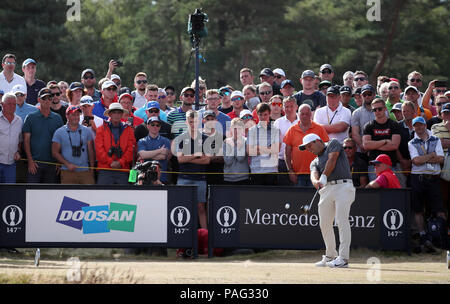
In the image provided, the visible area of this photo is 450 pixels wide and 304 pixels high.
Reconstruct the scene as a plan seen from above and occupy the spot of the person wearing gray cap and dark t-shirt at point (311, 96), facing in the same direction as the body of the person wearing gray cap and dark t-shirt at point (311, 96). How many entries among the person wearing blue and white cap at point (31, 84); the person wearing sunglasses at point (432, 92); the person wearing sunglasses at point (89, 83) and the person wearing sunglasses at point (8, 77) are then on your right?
3

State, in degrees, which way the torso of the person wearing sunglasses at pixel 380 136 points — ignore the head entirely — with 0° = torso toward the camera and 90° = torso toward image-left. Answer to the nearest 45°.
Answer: approximately 0°

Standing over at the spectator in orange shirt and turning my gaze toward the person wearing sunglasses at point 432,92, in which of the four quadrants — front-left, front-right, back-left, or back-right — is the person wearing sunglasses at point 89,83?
back-left

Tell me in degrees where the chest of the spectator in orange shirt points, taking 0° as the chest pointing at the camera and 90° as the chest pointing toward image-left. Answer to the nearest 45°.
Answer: approximately 0°

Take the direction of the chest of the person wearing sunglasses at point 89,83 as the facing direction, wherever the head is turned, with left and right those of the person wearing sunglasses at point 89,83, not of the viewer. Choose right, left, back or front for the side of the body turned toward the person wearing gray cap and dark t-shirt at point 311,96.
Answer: left

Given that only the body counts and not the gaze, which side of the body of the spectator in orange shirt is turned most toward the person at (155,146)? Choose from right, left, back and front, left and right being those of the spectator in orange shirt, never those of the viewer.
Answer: right

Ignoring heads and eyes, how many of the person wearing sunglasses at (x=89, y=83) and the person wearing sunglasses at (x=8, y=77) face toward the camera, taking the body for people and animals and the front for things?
2

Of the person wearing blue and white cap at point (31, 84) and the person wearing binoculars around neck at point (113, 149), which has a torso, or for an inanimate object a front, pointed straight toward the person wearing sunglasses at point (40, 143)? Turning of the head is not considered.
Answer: the person wearing blue and white cap at point (31, 84)

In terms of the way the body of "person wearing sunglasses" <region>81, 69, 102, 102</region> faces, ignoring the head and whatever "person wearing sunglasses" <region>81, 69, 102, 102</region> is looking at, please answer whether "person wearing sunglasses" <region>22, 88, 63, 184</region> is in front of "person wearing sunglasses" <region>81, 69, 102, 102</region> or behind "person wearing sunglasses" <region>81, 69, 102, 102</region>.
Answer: in front

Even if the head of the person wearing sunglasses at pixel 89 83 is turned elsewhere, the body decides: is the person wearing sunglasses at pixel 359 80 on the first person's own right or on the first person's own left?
on the first person's own left
